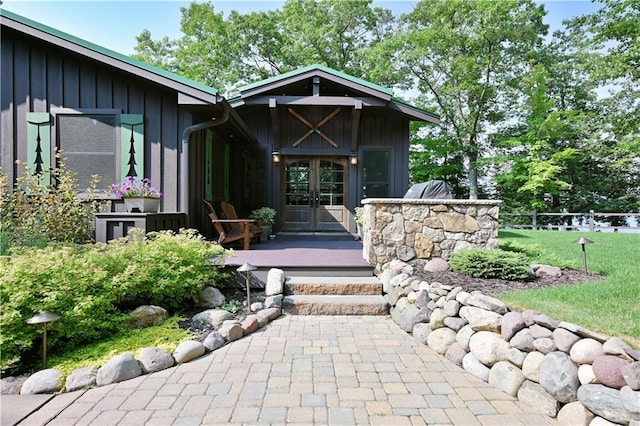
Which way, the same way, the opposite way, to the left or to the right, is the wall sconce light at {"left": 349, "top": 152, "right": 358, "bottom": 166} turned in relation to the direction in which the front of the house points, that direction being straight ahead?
the same way

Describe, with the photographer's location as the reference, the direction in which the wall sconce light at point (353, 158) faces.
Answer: facing the viewer

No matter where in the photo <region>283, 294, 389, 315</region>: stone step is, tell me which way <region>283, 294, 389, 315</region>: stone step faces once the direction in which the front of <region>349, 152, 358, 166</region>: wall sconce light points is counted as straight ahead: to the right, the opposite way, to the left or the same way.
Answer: the same way

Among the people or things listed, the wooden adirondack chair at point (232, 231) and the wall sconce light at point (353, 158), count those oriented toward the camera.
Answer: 1

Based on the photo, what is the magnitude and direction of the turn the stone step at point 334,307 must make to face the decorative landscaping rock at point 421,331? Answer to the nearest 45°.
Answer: approximately 45° to its left

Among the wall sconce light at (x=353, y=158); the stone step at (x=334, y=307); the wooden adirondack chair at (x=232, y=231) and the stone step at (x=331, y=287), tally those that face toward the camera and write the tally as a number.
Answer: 3

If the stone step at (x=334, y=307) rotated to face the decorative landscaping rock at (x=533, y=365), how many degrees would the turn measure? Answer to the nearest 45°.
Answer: approximately 45° to its left

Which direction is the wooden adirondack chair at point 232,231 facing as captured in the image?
to the viewer's right

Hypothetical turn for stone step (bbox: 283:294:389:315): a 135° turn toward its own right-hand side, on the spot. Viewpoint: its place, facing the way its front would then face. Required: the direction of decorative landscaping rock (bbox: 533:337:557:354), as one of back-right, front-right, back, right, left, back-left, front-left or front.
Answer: back

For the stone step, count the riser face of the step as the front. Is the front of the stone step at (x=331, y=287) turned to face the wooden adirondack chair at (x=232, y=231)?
no

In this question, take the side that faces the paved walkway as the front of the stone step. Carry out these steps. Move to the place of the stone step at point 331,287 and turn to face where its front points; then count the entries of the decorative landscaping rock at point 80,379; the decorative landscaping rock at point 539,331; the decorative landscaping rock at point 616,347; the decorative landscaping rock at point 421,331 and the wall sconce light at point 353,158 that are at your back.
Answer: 1

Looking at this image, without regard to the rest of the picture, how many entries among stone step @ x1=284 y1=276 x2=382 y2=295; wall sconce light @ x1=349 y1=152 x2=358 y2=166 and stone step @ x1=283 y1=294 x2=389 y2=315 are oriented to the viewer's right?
0

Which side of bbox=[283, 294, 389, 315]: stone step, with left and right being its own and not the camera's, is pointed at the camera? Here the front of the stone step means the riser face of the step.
front

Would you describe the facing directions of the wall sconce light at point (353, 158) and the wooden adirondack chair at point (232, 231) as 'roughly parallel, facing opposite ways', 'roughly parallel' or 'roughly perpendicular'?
roughly perpendicular

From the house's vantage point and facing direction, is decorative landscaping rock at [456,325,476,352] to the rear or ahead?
ahead

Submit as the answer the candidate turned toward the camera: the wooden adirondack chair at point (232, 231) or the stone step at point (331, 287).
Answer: the stone step
